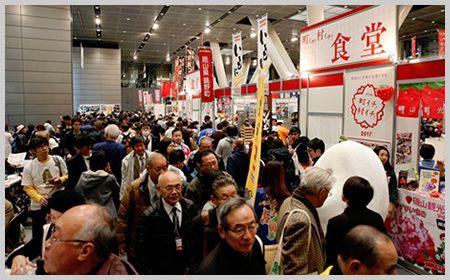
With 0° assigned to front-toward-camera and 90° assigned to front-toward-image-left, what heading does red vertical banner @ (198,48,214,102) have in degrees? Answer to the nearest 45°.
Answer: approximately 0°

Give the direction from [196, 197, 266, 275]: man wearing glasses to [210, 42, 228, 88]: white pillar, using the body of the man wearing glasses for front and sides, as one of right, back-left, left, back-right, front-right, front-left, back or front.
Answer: back-left

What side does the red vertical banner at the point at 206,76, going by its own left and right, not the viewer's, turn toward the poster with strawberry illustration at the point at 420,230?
front

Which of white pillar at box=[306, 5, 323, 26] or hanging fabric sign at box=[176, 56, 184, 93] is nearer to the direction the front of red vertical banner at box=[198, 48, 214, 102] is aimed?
the white pillar

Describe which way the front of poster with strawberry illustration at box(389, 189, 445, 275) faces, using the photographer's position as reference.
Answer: facing the viewer and to the left of the viewer

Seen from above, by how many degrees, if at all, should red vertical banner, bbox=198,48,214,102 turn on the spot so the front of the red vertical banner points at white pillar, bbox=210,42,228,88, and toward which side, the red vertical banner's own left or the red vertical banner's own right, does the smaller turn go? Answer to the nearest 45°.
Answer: approximately 180°

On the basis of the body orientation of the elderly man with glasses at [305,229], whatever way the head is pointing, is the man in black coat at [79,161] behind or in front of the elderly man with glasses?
behind

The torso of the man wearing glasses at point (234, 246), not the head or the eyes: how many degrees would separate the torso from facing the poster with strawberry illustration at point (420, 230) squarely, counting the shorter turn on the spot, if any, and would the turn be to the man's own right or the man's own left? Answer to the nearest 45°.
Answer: approximately 90° to the man's own left

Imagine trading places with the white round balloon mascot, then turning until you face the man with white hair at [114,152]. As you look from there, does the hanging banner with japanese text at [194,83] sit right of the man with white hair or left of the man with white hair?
right

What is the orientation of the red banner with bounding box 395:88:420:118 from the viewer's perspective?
toward the camera
